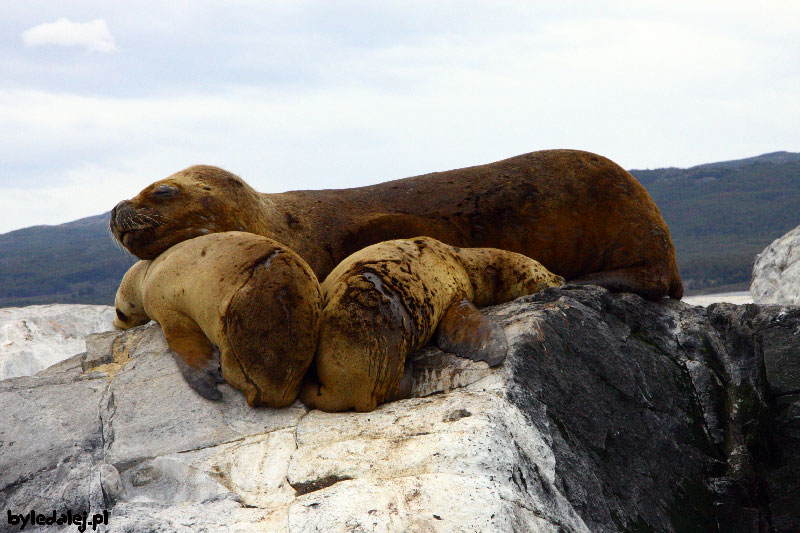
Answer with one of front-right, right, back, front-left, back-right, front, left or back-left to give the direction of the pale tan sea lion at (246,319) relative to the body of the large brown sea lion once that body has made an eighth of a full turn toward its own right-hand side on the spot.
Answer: left

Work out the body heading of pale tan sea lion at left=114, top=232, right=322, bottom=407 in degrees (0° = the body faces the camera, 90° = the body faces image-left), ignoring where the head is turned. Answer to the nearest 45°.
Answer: approximately 135°

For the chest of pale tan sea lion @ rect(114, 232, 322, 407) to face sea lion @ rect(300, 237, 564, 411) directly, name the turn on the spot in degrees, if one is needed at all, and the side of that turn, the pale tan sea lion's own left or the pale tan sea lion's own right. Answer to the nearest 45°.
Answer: approximately 135° to the pale tan sea lion's own right

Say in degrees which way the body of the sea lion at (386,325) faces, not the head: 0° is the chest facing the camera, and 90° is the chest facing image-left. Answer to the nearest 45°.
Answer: approximately 225°

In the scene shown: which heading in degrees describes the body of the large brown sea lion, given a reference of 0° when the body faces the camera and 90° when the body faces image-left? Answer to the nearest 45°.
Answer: approximately 90°
